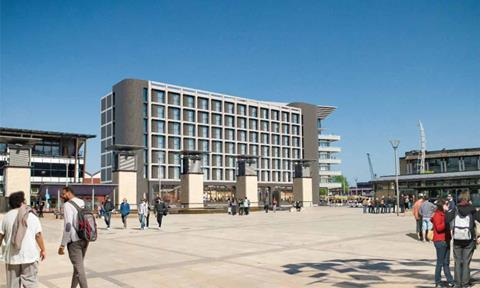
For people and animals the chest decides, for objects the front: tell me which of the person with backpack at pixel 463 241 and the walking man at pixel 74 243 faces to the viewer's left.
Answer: the walking man

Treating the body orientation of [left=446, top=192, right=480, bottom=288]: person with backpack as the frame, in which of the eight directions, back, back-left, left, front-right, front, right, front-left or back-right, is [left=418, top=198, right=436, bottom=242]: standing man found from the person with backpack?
front

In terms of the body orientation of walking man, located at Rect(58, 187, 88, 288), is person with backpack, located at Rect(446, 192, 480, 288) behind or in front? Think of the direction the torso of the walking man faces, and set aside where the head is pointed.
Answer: behind

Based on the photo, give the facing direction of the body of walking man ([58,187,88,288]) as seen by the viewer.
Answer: to the viewer's left

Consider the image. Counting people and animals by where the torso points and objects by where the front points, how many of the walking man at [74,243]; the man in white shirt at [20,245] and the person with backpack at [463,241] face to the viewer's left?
1

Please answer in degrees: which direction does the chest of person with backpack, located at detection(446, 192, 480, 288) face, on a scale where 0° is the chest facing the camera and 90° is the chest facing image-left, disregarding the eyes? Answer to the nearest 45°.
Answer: approximately 180°

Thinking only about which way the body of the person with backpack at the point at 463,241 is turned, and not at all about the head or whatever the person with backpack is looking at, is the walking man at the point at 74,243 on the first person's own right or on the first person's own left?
on the first person's own left

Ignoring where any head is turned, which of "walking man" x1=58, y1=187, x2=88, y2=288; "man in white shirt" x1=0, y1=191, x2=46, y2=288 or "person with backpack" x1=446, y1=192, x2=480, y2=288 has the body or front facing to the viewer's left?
the walking man

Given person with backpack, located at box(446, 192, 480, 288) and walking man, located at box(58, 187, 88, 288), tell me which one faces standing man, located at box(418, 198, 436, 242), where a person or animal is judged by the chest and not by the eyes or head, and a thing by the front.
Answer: the person with backpack

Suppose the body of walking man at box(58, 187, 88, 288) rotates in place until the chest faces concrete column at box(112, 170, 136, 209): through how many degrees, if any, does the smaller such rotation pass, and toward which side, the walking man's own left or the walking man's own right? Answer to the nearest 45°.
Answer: approximately 90° to the walking man's own right
